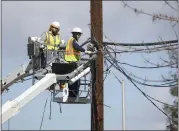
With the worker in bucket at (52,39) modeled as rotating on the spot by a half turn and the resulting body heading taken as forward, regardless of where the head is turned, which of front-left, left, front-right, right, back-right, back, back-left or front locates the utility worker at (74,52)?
back-right

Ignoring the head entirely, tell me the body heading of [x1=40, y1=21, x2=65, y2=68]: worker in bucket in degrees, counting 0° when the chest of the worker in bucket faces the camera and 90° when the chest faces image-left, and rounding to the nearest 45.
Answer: approximately 315°
